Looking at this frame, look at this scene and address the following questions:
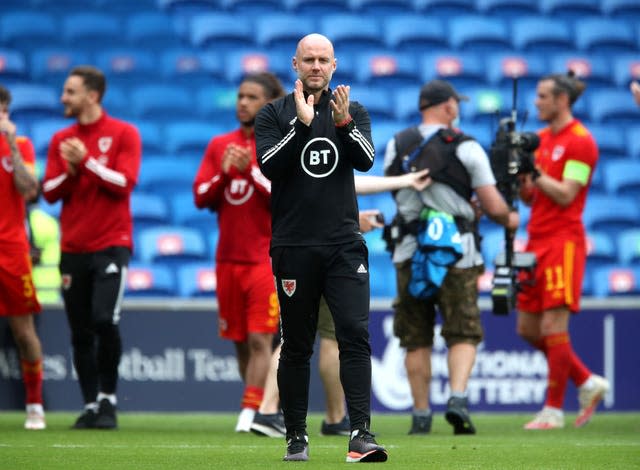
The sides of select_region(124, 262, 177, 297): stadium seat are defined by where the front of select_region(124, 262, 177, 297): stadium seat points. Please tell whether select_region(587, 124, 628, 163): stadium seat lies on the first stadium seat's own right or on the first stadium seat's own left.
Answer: on the first stadium seat's own left

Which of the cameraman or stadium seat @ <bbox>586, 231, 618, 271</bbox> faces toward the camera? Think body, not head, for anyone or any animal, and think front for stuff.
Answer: the stadium seat

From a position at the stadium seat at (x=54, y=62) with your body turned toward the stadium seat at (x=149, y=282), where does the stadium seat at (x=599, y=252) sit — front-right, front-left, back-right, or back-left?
front-left

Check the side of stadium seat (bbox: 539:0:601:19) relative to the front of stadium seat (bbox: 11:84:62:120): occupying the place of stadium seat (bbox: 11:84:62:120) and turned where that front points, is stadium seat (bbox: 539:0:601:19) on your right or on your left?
on your left

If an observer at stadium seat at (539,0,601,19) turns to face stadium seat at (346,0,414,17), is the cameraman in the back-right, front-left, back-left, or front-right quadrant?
front-left

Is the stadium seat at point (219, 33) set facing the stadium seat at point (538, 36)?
no

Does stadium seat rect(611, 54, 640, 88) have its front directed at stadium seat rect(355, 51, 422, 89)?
no

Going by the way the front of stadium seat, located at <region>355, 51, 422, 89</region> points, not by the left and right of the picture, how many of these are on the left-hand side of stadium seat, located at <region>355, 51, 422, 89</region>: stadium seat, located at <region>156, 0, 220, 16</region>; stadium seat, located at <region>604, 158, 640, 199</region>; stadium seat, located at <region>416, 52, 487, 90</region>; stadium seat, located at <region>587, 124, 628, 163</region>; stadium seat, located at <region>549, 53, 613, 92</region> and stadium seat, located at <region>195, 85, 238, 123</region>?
4

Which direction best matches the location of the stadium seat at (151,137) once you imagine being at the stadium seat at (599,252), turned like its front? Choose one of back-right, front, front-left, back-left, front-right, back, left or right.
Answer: right

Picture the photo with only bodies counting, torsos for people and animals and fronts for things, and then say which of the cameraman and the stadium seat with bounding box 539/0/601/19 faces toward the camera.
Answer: the stadium seat

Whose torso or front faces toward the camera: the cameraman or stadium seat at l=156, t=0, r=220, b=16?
the stadium seat

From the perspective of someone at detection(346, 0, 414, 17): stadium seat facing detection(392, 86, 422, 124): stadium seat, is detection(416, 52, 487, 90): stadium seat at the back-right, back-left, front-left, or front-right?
front-left

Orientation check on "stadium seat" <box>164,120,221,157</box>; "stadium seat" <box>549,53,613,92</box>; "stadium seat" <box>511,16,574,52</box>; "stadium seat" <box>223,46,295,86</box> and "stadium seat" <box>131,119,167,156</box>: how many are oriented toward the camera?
5

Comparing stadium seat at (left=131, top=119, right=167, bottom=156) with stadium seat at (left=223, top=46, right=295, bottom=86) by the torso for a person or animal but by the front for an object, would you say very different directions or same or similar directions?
same or similar directions

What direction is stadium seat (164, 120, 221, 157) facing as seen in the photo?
toward the camera

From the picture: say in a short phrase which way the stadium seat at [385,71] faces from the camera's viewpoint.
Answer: facing the viewer

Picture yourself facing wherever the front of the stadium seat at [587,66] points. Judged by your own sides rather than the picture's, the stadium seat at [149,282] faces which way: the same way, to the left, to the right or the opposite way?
the same way

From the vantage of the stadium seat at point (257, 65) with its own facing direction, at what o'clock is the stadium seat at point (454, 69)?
the stadium seat at point (454, 69) is roughly at 9 o'clock from the stadium seat at point (257, 65).
